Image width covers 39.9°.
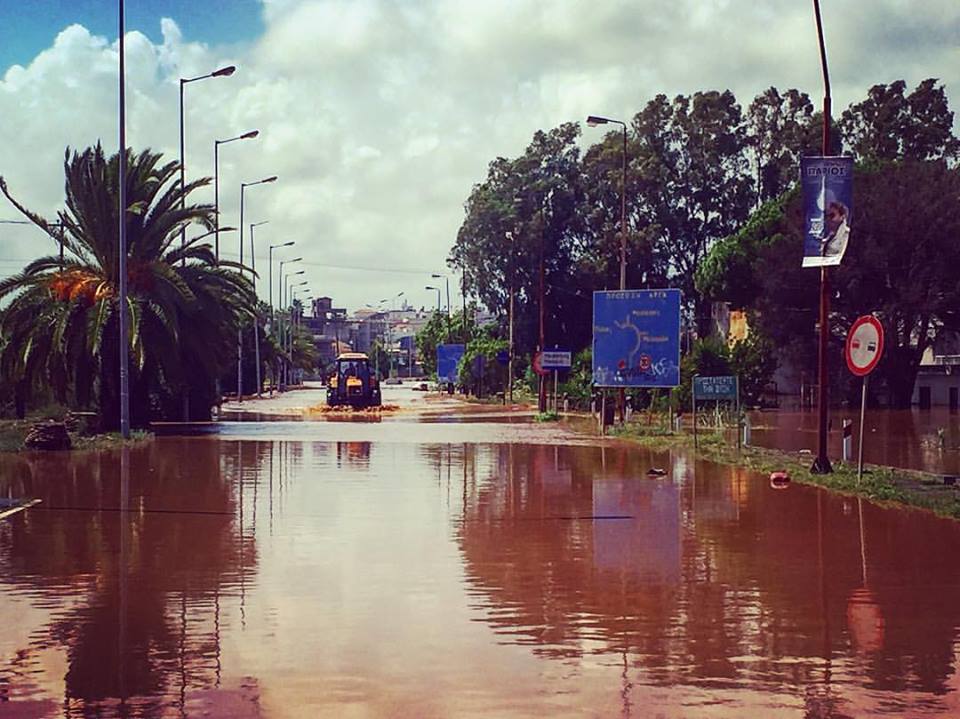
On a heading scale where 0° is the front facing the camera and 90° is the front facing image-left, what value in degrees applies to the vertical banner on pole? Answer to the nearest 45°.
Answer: approximately 0°

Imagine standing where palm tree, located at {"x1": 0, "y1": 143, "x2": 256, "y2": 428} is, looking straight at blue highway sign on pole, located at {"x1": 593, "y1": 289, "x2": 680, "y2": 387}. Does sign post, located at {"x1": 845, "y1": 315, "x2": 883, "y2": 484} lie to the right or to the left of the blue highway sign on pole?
right

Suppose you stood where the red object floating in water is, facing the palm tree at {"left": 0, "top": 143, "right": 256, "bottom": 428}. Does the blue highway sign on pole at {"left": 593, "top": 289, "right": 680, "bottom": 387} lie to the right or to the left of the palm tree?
right

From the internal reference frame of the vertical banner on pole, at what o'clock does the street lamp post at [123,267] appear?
The street lamp post is roughly at 4 o'clock from the vertical banner on pole.

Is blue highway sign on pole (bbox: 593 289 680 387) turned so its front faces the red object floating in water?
yes

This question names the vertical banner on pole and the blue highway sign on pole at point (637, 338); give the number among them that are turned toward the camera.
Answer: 2

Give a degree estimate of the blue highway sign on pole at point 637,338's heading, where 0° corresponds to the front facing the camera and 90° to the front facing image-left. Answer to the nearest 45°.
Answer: approximately 0°

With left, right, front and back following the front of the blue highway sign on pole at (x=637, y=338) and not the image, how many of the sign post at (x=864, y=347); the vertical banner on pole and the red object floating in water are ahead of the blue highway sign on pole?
3

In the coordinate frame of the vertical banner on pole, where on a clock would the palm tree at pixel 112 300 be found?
The palm tree is roughly at 4 o'clock from the vertical banner on pole.
